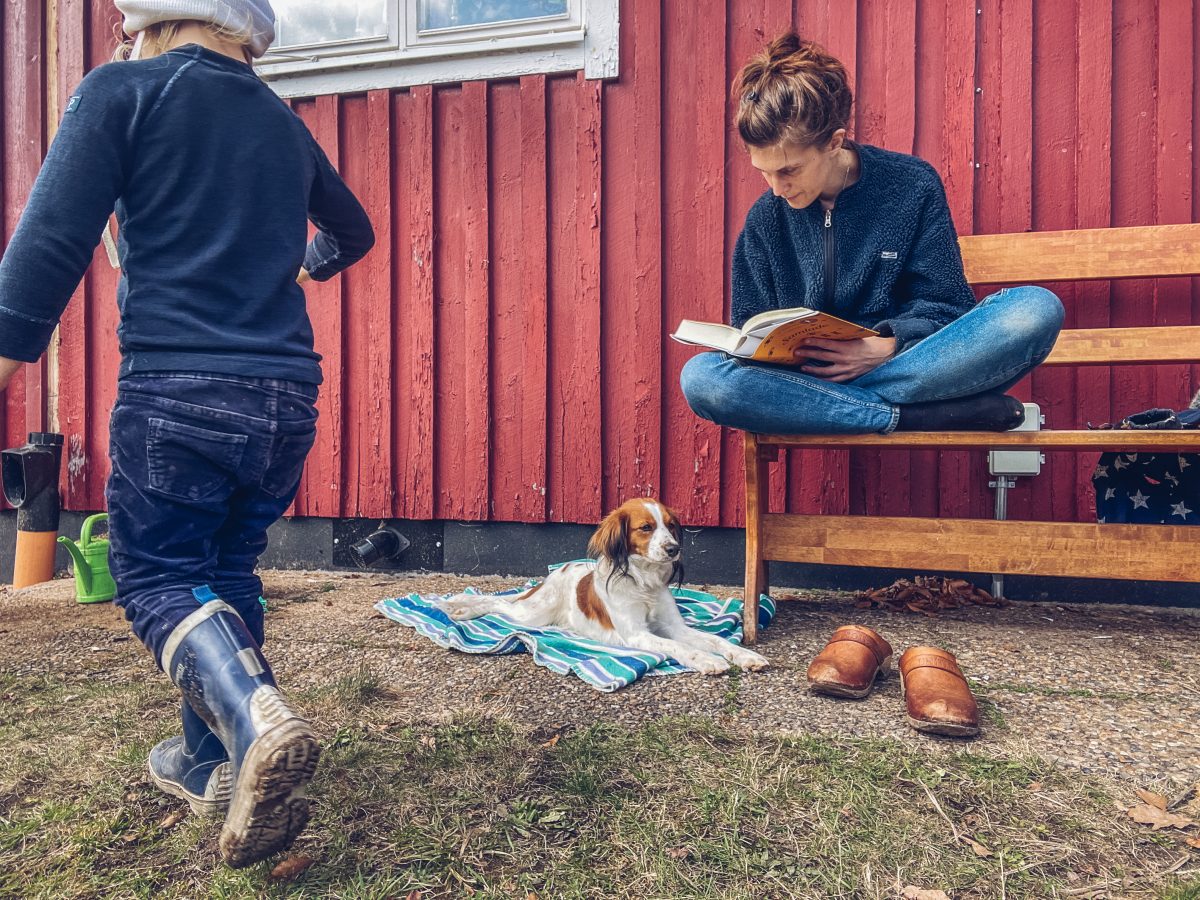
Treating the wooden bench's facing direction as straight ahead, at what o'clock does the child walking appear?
The child walking is roughly at 1 o'clock from the wooden bench.

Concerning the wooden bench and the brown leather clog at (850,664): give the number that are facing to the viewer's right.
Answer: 0

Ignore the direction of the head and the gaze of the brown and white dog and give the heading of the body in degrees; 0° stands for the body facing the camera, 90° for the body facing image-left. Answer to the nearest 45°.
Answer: approximately 315°

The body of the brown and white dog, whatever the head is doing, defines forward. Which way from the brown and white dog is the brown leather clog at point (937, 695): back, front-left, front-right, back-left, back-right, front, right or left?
front

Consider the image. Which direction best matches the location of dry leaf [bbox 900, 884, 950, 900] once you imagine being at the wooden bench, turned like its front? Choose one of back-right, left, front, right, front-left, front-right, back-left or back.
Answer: front

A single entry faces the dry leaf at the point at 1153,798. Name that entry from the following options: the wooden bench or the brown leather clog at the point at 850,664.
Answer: the wooden bench

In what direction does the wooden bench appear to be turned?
toward the camera

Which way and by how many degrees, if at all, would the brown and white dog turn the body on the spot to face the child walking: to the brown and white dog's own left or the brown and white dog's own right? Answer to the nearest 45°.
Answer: approximately 90° to the brown and white dog's own right

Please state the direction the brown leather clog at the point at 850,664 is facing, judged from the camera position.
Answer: facing the viewer and to the left of the viewer

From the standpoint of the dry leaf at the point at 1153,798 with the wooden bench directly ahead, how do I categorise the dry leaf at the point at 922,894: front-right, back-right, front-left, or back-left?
back-left

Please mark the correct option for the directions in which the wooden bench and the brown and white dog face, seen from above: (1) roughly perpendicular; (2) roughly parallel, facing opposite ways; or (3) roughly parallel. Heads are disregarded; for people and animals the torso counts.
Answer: roughly perpendicular

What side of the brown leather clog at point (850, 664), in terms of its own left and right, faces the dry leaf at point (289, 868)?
front

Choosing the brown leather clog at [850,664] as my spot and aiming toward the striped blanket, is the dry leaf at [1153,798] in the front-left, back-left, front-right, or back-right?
back-left
